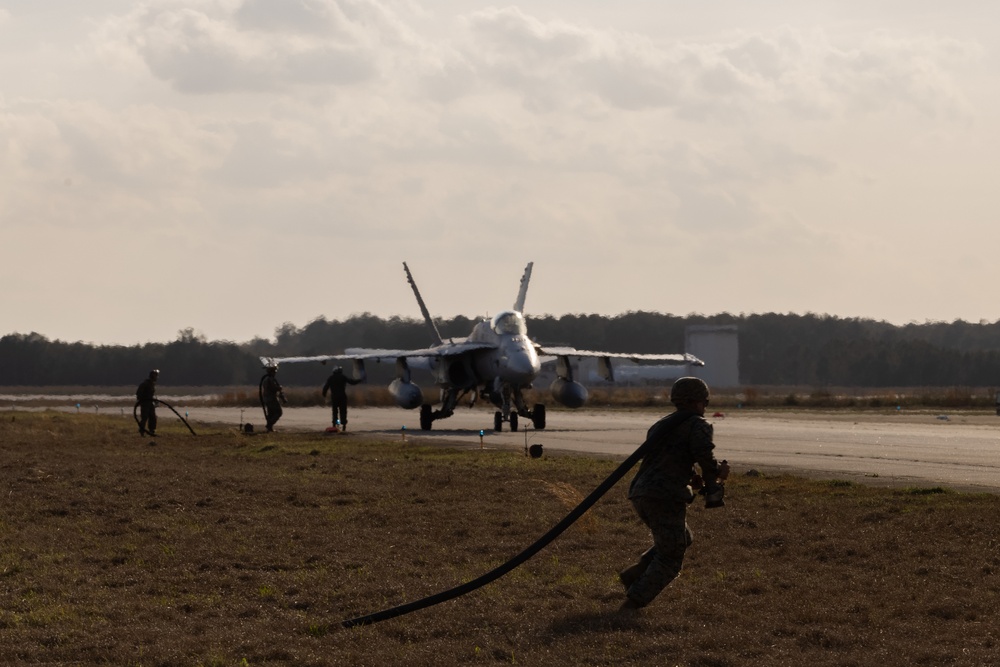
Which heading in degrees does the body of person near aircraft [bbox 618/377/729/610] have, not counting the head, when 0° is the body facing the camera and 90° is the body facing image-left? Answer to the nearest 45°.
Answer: approximately 225°

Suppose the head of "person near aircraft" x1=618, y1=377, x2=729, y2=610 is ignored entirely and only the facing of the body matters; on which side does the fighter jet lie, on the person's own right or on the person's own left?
on the person's own left

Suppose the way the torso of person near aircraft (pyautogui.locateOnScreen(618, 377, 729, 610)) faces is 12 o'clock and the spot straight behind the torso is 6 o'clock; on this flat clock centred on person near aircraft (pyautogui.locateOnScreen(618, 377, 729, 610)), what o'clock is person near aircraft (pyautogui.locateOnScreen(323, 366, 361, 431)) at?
person near aircraft (pyautogui.locateOnScreen(323, 366, 361, 431)) is roughly at 10 o'clock from person near aircraft (pyautogui.locateOnScreen(618, 377, 729, 610)).
